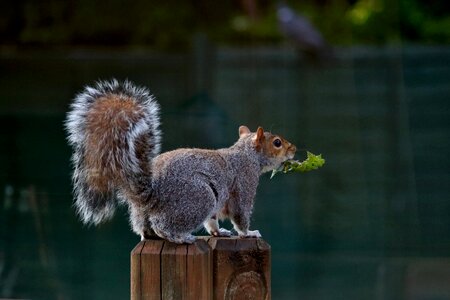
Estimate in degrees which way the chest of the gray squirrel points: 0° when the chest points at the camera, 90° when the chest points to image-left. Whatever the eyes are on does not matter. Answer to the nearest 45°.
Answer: approximately 270°
